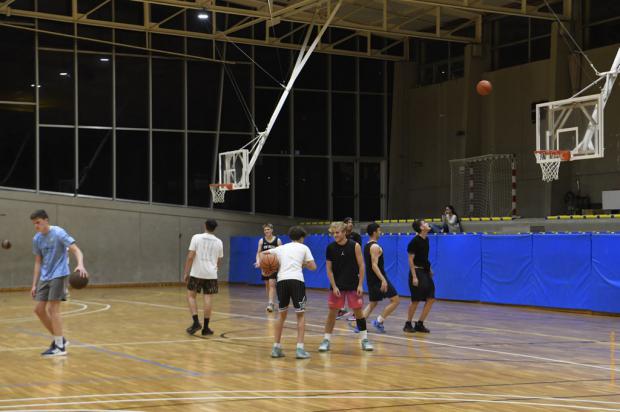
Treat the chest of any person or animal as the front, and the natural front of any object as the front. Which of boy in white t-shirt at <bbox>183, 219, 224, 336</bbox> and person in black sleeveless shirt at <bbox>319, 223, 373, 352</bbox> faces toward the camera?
the person in black sleeveless shirt

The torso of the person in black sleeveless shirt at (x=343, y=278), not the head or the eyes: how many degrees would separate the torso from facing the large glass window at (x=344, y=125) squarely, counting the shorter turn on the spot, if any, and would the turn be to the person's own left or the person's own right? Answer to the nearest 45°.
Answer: approximately 180°

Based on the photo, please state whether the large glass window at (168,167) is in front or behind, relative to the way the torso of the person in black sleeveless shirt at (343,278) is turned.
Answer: behind

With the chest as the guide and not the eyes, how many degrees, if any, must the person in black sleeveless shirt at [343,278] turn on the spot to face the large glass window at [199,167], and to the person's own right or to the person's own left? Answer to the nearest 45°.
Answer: approximately 180°

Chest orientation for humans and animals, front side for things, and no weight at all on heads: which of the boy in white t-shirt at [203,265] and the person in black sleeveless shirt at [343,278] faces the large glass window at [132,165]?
the boy in white t-shirt

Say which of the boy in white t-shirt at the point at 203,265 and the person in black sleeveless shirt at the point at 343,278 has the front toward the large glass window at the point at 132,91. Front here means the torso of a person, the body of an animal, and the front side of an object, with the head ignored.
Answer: the boy in white t-shirt

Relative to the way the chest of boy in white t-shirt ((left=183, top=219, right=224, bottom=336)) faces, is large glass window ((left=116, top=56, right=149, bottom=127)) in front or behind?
in front

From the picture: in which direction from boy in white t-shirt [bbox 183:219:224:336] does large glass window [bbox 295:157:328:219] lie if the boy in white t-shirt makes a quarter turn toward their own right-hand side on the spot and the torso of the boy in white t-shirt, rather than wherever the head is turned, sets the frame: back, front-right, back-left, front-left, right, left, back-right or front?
left

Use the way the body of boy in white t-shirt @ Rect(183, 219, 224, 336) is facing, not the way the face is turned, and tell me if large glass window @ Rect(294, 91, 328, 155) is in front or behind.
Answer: in front

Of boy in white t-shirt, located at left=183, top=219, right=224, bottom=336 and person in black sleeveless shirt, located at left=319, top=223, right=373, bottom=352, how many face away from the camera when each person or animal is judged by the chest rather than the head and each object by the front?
1

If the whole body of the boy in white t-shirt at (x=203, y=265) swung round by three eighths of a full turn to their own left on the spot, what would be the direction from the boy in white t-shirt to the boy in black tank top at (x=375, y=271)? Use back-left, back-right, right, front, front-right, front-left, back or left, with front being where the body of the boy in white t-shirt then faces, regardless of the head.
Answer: back-left

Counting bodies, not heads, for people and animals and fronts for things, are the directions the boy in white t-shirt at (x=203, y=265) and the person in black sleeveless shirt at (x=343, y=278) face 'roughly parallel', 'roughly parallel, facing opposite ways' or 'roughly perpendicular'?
roughly parallel, facing opposite ways

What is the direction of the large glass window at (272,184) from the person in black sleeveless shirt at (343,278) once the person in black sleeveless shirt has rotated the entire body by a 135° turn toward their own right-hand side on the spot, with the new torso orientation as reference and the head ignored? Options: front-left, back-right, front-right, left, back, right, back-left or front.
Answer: front-right

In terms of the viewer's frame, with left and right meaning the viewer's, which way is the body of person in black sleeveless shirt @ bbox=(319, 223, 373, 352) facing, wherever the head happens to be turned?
facing the viewer

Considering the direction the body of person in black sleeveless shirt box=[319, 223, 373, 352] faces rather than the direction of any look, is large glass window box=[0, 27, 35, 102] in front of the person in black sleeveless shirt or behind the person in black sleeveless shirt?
behind

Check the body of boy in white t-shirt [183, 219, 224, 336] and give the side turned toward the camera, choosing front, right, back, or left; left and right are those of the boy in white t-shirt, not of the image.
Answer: back

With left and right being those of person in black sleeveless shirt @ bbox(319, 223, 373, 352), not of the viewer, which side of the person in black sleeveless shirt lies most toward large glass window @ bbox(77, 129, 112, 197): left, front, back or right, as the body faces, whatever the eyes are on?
back

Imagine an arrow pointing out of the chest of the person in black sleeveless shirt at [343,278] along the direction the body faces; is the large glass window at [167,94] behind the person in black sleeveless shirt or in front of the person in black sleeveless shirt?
behind

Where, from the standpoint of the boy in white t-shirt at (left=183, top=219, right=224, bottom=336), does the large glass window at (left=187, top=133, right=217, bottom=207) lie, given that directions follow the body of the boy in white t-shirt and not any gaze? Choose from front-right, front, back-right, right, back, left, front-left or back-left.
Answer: front
